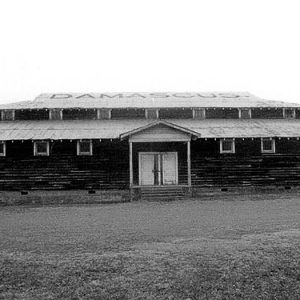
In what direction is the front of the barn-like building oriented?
toward the camera
